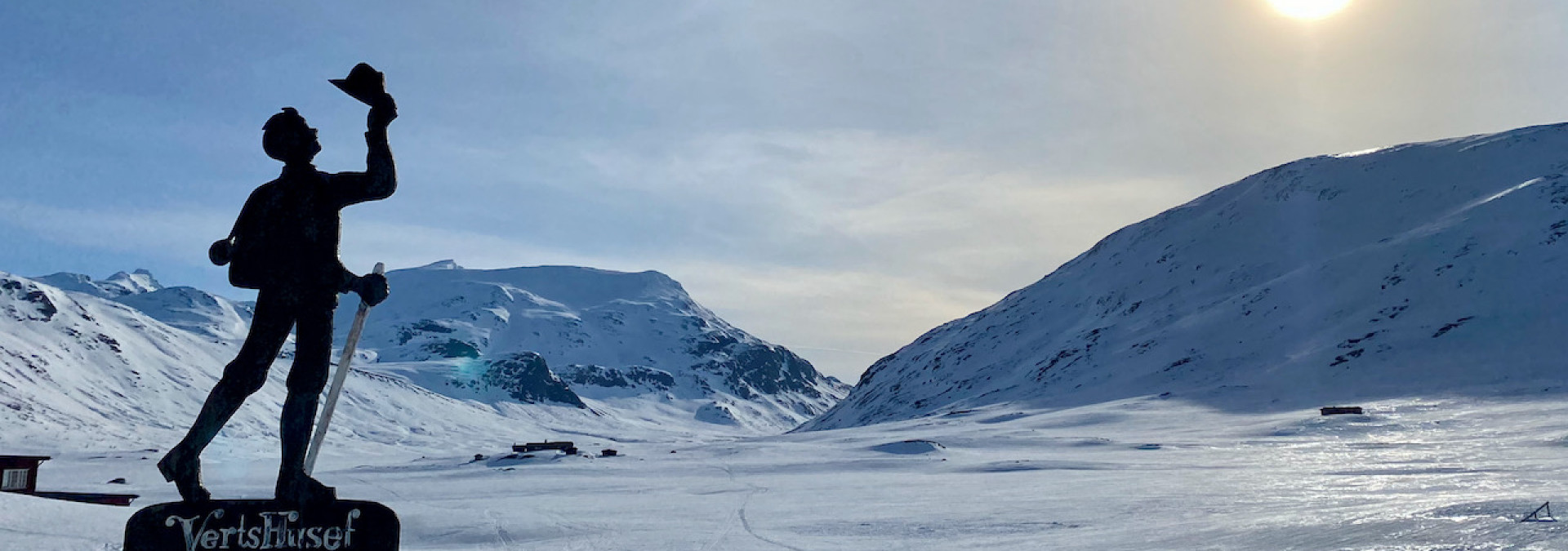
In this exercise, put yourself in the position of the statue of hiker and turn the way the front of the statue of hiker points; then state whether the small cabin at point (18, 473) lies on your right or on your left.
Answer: on your left

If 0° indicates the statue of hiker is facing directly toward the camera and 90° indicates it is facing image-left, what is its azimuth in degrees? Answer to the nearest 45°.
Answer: approximately 270°
